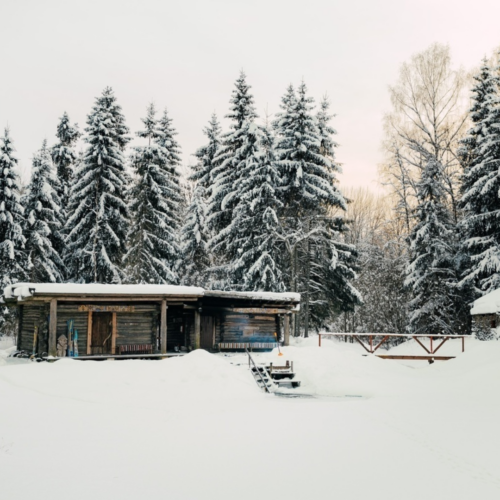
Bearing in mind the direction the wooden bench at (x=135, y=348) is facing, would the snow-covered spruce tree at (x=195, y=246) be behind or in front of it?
behind

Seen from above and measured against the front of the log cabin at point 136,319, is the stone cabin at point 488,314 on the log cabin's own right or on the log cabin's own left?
on the log cabin's own left

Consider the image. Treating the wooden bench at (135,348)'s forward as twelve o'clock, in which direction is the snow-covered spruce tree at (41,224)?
The snow-covered spruce tree is roughly at 5 o'clock from the wooden bench.

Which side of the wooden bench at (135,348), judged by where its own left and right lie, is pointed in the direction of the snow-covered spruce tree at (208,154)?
back

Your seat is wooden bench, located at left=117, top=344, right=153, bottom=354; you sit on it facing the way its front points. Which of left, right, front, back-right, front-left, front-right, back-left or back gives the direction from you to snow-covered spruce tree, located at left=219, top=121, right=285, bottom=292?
back-left

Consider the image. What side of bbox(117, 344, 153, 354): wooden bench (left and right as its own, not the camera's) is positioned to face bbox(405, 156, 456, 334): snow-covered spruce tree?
left

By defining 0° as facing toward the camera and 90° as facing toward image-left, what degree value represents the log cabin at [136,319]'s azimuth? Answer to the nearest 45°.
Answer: approximately 0°

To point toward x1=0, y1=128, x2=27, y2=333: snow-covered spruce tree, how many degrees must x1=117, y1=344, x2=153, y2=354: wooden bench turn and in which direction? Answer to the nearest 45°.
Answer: approximately 135° to its right

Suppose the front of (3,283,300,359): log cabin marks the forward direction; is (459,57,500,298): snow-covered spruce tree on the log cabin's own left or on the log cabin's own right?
on the log cabin's own left

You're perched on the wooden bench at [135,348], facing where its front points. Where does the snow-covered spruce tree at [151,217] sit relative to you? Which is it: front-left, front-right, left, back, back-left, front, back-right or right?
back
